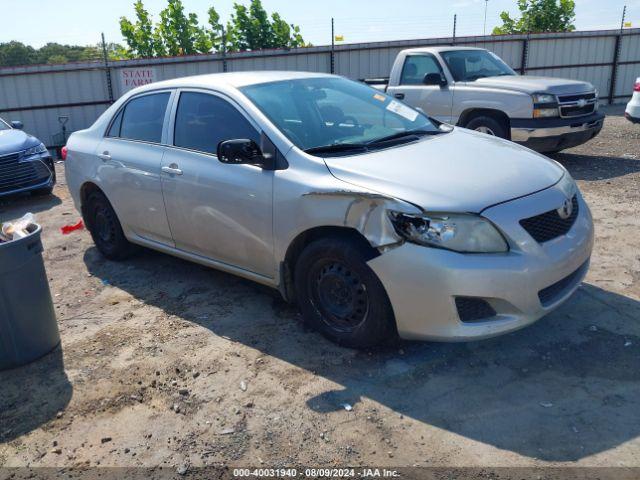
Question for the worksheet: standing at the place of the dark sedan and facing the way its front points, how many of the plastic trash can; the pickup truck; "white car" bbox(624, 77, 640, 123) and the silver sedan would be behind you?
0

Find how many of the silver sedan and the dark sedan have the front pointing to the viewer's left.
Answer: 0

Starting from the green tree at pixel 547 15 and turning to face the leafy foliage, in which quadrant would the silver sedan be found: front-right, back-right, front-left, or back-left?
front-left

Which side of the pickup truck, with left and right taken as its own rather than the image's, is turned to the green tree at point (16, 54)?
back

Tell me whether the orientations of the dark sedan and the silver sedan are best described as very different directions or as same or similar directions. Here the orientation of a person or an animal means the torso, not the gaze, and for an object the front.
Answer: same or similar directions

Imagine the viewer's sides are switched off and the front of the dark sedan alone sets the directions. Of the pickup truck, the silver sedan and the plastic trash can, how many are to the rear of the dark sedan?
0

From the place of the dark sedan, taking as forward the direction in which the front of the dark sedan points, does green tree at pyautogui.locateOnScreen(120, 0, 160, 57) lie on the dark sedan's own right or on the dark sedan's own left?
on the dark sedan's own left

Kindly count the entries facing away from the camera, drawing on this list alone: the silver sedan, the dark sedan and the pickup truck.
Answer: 0

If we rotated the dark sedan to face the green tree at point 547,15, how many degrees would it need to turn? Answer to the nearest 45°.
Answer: approximately 90° to its left

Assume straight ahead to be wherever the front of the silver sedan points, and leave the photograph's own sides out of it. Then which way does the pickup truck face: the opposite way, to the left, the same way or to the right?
the same way

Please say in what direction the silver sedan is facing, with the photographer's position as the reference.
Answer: facing the viewer and to the right of the viewer

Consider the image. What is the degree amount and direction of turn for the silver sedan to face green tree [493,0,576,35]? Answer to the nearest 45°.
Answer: approximately 135° to its left

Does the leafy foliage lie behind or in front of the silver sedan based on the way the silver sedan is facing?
behind

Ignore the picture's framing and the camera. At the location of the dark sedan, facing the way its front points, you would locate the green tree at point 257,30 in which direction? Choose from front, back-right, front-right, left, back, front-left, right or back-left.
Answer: left

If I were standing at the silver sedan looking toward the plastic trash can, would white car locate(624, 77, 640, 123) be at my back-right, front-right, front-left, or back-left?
back-right

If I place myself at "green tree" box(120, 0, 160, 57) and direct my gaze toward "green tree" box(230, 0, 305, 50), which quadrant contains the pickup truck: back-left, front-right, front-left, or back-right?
front-right

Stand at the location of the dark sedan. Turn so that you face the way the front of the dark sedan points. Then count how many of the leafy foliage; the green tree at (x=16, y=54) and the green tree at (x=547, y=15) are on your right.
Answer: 0

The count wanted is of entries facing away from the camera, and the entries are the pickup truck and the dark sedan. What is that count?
0
